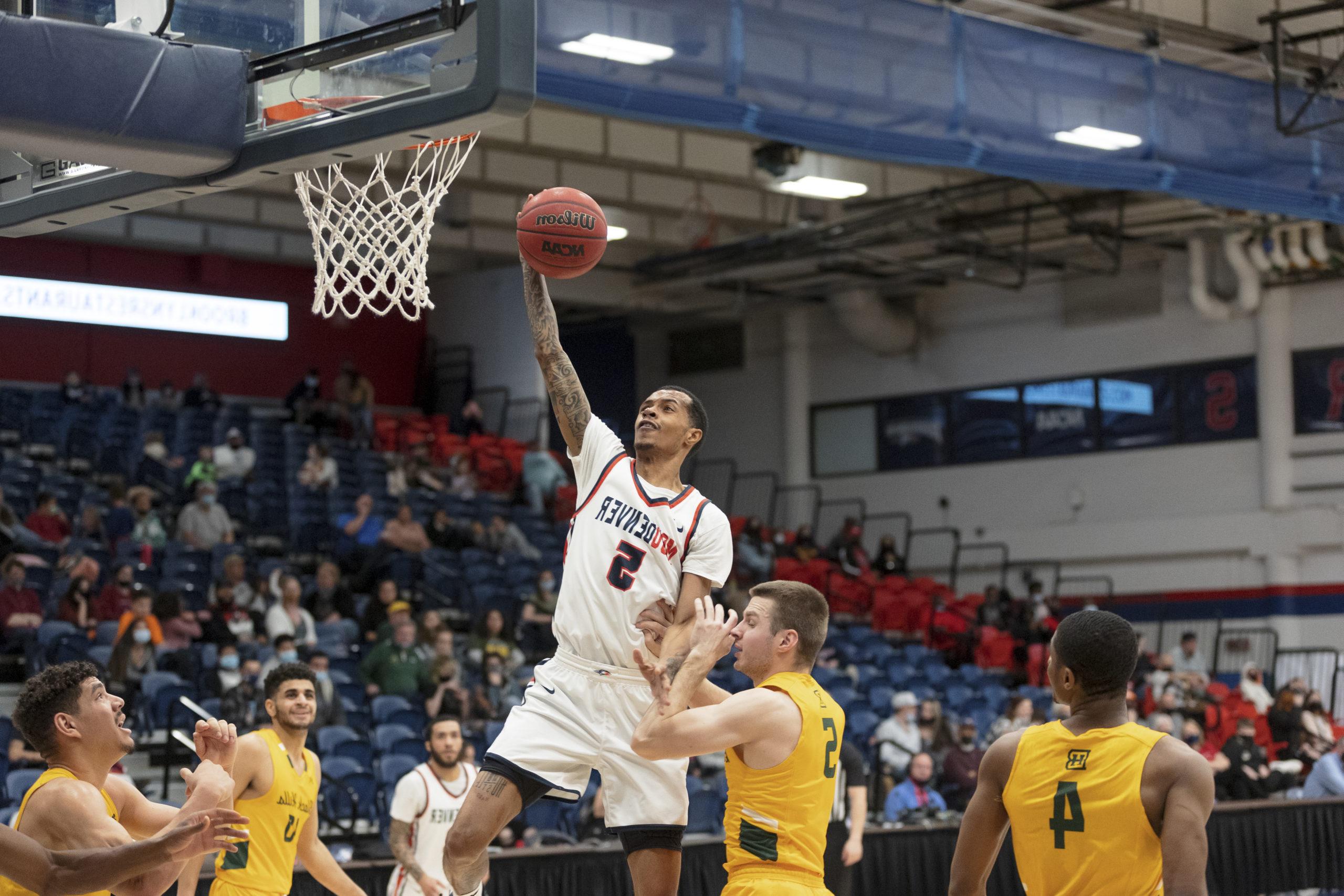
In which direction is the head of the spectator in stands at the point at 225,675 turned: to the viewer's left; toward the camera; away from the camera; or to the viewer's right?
toward the camera

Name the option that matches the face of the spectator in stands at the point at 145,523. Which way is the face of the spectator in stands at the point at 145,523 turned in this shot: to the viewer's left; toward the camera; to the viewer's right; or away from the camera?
toward the camera

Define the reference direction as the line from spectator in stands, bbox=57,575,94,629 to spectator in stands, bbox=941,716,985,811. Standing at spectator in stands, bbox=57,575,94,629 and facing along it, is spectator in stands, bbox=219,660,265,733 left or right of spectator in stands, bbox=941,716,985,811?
right

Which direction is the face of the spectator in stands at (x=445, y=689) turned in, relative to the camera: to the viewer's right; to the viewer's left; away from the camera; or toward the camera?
toward the camera

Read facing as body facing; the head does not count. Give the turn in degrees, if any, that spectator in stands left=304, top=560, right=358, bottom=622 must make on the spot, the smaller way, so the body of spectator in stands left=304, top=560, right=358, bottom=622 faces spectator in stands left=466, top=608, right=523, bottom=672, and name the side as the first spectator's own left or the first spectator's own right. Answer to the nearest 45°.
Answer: approximately 45° to the first spectator's own left

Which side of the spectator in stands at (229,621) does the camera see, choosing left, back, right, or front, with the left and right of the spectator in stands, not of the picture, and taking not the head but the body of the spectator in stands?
front

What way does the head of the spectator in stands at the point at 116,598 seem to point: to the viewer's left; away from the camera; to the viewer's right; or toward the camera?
toward the camera

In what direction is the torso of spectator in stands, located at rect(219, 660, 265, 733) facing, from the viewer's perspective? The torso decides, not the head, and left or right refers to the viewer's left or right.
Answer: facing the viewer and to the right of the viewer

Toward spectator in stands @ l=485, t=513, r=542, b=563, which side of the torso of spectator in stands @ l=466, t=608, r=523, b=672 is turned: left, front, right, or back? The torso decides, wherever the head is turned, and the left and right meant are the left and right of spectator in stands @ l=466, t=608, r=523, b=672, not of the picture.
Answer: back

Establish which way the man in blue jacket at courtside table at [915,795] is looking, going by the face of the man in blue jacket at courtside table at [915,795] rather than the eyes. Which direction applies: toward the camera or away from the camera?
toward the camera

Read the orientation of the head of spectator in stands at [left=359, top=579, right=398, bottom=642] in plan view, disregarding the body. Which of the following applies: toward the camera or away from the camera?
toward the camera

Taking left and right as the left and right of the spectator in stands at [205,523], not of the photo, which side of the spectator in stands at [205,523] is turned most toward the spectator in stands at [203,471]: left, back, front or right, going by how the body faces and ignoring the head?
back

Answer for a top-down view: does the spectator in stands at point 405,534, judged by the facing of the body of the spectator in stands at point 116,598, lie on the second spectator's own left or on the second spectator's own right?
on the second spectator's own left

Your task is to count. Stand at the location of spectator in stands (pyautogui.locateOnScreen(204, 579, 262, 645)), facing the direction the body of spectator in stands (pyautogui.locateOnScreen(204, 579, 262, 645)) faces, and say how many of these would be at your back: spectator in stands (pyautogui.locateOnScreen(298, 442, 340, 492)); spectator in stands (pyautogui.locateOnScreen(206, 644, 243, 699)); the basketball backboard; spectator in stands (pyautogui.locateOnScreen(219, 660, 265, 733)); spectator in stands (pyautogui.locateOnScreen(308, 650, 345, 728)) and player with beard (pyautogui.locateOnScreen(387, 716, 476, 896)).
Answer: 1

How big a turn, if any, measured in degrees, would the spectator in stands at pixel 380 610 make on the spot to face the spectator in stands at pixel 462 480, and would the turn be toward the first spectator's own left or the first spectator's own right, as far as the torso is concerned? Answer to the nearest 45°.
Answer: approximately 180°

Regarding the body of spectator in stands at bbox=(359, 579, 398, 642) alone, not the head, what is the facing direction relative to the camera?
toward the camera

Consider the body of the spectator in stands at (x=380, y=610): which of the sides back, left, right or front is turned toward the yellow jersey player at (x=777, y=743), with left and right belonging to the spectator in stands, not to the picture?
front

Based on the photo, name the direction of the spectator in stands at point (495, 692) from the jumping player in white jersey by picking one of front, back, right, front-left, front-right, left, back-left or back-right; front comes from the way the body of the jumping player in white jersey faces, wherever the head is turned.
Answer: back
